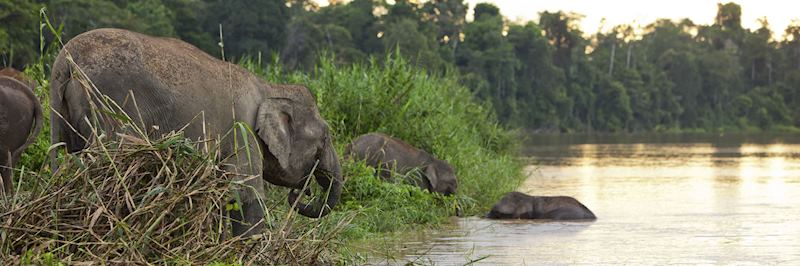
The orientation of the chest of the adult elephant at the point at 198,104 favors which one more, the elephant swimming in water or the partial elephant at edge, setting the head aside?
the elephant swimming in water

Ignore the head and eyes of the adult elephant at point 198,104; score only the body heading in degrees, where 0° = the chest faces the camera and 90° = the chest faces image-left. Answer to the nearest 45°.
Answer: approximately 270°

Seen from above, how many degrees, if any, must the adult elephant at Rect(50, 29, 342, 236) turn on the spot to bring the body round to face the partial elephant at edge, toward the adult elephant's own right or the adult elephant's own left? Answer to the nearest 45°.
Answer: approximately 135° to the adult elephant's own left

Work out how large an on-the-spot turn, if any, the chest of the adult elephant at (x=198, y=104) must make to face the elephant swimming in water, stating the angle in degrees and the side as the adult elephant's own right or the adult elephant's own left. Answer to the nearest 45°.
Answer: approximately 45° to the adult elephant's own left

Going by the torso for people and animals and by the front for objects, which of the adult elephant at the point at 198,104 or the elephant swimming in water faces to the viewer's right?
the adult elephant

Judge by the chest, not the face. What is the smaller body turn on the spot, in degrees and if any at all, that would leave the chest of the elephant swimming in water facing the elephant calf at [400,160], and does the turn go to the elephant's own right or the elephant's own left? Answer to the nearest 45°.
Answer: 0° — it already faces it

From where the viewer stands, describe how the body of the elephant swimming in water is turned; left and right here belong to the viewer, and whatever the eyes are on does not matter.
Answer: facing to the left of the viewer

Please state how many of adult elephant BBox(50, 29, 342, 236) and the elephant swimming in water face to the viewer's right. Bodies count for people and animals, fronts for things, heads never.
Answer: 1

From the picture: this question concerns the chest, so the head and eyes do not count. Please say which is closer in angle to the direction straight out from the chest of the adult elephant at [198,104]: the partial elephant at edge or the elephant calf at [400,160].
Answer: the elephant calf
